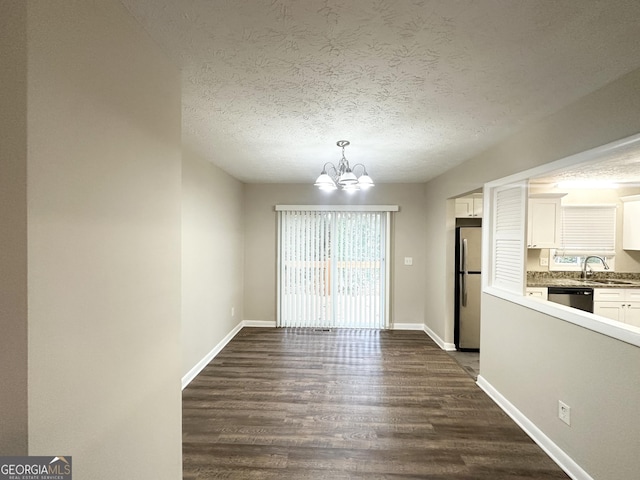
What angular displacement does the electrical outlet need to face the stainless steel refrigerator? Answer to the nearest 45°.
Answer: approximately 90° to its right

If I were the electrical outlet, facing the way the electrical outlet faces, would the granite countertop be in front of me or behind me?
behind

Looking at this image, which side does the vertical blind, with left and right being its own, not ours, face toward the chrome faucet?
left

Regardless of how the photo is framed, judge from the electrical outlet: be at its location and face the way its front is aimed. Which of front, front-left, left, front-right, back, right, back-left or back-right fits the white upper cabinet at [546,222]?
back-right

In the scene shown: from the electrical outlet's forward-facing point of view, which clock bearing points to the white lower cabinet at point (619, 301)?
The white lower cabinet is roughly at 5 o'clock from the electrical outlet.

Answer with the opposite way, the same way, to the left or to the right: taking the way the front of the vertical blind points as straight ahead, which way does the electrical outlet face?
to the right

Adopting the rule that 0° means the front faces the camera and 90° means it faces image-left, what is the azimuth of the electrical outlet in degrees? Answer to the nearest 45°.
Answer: approximately 45°

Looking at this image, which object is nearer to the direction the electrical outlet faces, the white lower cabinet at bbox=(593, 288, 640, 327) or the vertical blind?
the vertical blind

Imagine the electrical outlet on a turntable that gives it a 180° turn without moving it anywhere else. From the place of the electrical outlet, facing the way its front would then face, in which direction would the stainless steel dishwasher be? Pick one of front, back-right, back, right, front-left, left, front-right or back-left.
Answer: front-left

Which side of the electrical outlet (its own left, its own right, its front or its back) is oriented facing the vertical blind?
right

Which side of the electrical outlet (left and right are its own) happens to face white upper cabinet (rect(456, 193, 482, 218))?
right
